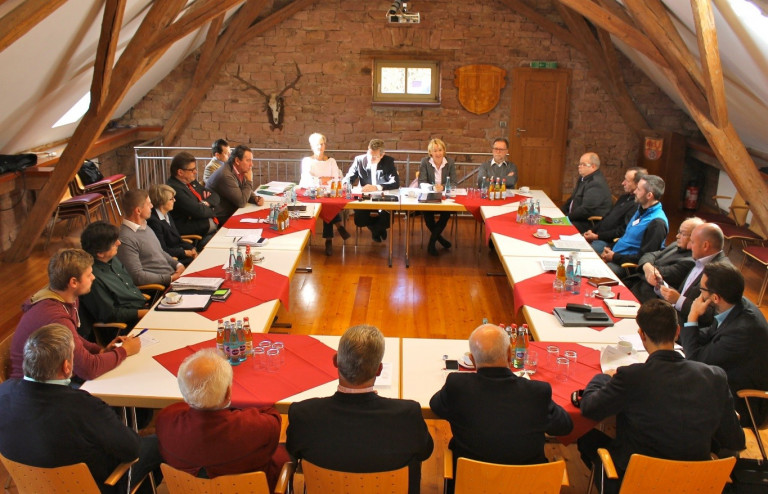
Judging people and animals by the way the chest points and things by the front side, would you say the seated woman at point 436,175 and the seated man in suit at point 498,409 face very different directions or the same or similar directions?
very different directions

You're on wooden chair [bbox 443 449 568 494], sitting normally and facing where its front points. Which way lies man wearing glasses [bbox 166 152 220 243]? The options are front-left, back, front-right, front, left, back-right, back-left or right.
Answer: front-left

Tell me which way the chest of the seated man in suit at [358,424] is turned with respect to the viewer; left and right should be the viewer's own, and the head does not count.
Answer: facing away from the viewer

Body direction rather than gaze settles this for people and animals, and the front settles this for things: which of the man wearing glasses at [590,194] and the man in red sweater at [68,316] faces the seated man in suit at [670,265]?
the man in red sweater

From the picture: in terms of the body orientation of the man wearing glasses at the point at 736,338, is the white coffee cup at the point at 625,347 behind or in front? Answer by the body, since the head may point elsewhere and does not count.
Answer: in front

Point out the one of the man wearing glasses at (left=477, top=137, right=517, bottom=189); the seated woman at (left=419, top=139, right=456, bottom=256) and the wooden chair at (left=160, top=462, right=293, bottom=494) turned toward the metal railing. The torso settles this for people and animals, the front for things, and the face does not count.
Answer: the wooden chair

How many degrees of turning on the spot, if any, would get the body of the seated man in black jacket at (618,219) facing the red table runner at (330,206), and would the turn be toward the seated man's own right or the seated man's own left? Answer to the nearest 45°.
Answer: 0° — they already face it

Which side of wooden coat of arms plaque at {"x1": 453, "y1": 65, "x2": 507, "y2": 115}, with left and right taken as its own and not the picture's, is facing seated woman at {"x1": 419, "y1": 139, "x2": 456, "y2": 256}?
front

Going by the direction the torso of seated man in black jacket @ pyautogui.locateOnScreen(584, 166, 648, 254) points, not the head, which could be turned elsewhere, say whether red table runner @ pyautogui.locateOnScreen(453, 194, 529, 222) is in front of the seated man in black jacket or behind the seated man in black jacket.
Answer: in front

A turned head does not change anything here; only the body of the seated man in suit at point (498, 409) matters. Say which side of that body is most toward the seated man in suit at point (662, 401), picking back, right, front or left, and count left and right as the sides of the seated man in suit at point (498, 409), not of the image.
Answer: right

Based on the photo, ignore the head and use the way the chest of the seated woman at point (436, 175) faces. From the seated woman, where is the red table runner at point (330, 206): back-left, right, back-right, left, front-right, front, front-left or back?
front-right

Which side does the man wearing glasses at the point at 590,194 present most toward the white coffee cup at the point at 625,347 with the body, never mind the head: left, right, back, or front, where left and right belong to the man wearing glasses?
left

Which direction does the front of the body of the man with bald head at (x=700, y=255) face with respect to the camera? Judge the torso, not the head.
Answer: to the viewer's left

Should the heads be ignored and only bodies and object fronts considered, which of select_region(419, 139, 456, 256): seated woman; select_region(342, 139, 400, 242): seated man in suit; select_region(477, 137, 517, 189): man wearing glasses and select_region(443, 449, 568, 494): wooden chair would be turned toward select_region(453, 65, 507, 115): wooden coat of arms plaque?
the wooden chair

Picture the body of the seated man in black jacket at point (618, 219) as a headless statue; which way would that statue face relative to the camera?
to the viewer's left

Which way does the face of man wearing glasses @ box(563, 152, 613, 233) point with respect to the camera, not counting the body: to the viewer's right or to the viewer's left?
to the viewer's left

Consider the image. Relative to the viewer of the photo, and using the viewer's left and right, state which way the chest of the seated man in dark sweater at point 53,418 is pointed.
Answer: facing away from the viewer and to the right of the viewer
